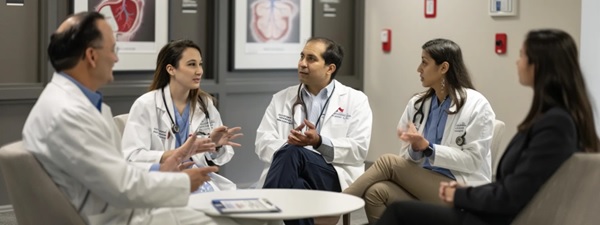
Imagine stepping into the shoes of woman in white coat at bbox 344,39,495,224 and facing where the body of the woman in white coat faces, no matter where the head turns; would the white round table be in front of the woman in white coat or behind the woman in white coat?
in front

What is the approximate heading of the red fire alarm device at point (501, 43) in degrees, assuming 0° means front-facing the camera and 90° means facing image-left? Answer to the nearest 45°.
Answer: approximately 0°

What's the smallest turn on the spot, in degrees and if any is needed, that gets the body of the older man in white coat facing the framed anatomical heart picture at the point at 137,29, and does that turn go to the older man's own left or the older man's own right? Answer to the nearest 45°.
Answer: approximately 90° to the older man's own left

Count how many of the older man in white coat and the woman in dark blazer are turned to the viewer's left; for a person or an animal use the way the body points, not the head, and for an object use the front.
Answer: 1

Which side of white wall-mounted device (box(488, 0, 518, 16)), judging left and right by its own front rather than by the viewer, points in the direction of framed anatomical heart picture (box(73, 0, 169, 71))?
right

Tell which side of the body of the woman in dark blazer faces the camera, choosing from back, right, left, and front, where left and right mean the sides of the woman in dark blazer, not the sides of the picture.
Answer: left

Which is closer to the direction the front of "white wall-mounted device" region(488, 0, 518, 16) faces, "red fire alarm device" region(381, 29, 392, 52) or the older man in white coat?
the older man in white coat

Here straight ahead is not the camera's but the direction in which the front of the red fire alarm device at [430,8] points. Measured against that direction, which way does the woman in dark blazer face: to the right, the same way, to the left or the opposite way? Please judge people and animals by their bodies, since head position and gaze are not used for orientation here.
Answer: to the right

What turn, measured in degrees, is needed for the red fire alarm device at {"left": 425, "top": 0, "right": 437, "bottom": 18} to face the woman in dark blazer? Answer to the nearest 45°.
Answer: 0° — it already faces them

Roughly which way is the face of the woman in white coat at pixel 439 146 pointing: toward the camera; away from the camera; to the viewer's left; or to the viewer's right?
to the viewer's left

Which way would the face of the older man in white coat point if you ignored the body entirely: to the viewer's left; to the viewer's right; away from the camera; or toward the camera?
to the viewer's right
